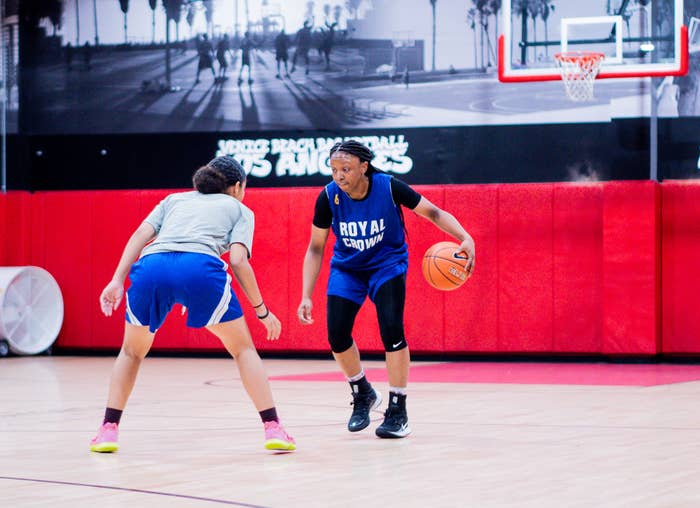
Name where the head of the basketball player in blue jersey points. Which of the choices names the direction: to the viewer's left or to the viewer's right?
to the viewer's left

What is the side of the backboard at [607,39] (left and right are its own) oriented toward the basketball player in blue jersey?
front

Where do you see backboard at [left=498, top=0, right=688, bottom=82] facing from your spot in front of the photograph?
facing the viewer
